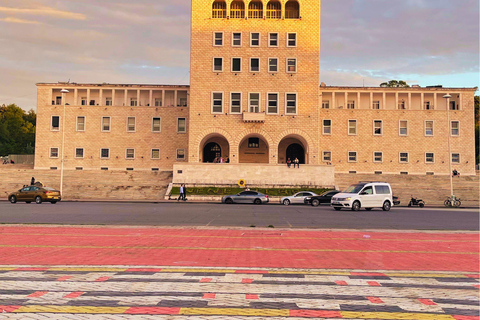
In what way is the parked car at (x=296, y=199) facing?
to the viewer's left

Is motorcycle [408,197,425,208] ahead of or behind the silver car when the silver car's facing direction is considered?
behind

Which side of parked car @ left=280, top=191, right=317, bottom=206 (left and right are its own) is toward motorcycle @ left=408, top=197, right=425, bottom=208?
back

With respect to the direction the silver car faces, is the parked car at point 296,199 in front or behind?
behind

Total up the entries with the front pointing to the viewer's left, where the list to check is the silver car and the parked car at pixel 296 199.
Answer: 2

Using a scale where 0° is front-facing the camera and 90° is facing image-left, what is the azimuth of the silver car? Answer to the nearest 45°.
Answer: approximately 90°

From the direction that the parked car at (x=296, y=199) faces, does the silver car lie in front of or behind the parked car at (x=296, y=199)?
in front
